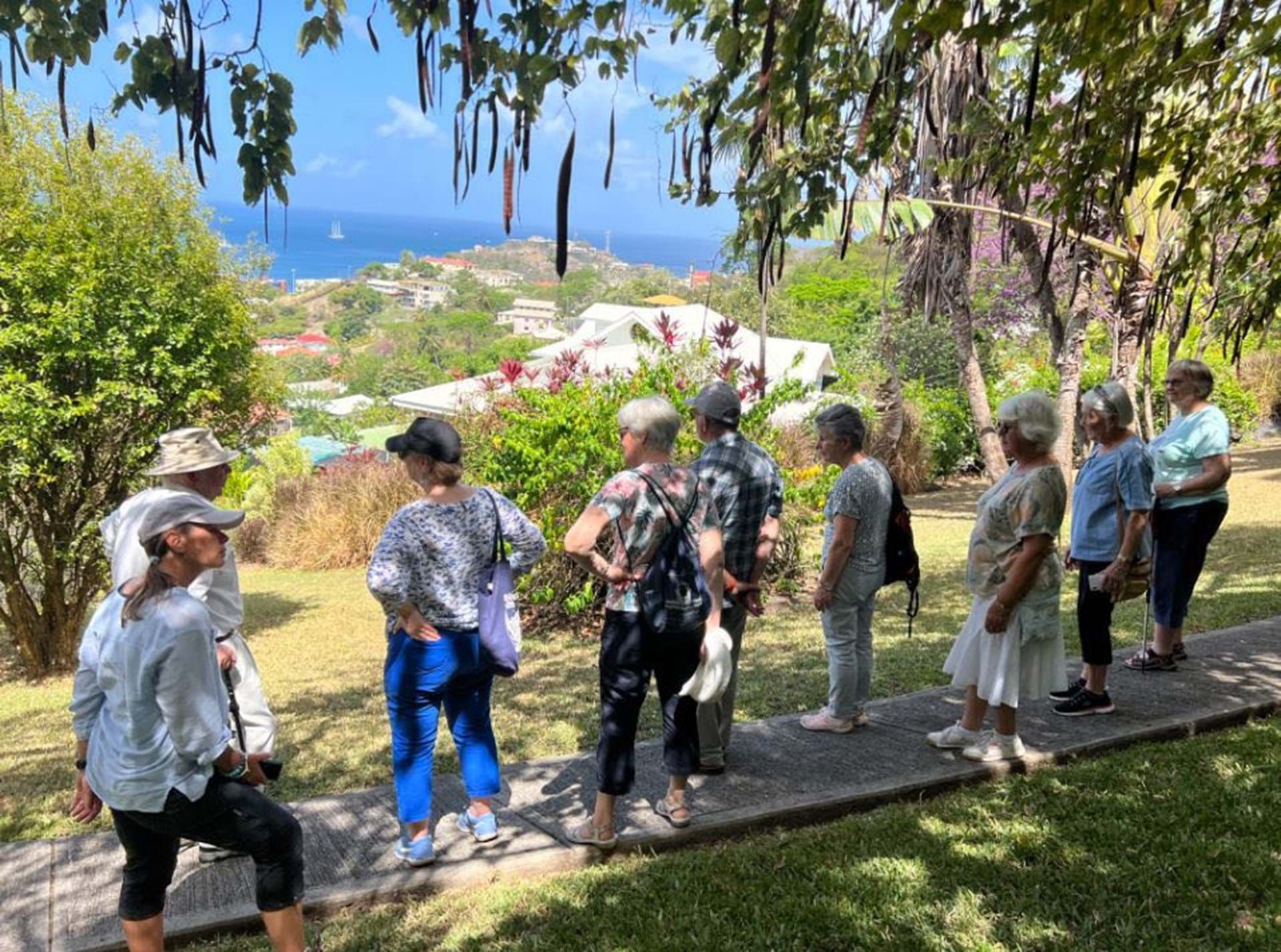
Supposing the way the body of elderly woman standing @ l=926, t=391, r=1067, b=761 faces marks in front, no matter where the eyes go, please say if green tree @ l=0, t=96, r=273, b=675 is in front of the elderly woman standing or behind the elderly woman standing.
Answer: in front

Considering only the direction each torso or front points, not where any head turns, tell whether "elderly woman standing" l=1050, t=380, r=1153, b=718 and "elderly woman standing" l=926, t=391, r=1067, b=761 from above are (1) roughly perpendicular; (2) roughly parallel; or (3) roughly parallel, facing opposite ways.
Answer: roughly parallel

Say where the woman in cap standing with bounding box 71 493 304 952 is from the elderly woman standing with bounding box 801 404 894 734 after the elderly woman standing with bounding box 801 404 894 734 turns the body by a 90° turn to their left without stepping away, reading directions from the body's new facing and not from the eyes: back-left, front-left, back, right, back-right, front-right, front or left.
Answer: front-right

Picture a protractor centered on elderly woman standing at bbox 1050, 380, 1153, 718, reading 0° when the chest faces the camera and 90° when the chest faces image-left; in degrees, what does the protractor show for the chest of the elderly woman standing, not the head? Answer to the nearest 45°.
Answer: approximately 90°

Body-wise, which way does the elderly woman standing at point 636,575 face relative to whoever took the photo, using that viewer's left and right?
facing away from the viewer and to the left of the viewer

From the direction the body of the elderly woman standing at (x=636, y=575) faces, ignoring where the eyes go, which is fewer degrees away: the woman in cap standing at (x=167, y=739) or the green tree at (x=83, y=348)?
the green tree

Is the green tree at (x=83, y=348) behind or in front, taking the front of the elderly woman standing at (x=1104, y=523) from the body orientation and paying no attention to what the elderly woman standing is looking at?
in front

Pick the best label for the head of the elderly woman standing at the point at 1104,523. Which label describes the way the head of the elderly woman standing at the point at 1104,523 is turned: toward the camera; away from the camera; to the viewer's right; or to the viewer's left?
to the viewer's left

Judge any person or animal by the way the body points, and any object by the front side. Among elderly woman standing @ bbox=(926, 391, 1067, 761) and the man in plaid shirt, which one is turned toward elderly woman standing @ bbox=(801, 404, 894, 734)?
elderly woman standing @ bbox=(926, 391, 1067, 761)

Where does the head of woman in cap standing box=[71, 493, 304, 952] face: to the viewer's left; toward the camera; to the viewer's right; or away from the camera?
to the viewer's right

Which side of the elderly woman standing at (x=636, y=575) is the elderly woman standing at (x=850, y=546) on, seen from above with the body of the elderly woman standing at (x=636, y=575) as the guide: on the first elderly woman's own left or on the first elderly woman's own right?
on the first elderly woman's own right

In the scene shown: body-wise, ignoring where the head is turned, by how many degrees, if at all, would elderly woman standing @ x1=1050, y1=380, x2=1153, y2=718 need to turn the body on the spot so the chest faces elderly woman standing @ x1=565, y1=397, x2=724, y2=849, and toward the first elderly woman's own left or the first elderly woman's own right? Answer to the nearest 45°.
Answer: approximately 45° to the first elderly woman's own left

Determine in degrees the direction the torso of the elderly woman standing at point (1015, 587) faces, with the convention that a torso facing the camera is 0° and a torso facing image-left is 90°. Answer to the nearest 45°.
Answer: approximately 90°

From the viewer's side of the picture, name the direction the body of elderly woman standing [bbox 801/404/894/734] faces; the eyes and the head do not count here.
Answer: to the viewer's left

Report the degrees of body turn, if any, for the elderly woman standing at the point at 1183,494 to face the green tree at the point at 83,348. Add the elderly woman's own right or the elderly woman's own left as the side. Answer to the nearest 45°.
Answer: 0° — they already face it

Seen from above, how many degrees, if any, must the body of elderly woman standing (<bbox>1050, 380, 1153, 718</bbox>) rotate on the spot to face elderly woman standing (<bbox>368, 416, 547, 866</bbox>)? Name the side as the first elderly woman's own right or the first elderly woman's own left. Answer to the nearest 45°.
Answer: approximately 45° to the first elderly woman's own left

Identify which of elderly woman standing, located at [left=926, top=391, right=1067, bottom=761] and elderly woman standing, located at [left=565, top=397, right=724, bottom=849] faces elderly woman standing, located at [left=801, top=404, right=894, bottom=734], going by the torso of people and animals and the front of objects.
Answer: elderly woman standing, located at [left=926, top=391, right=1067, bottom=761]
